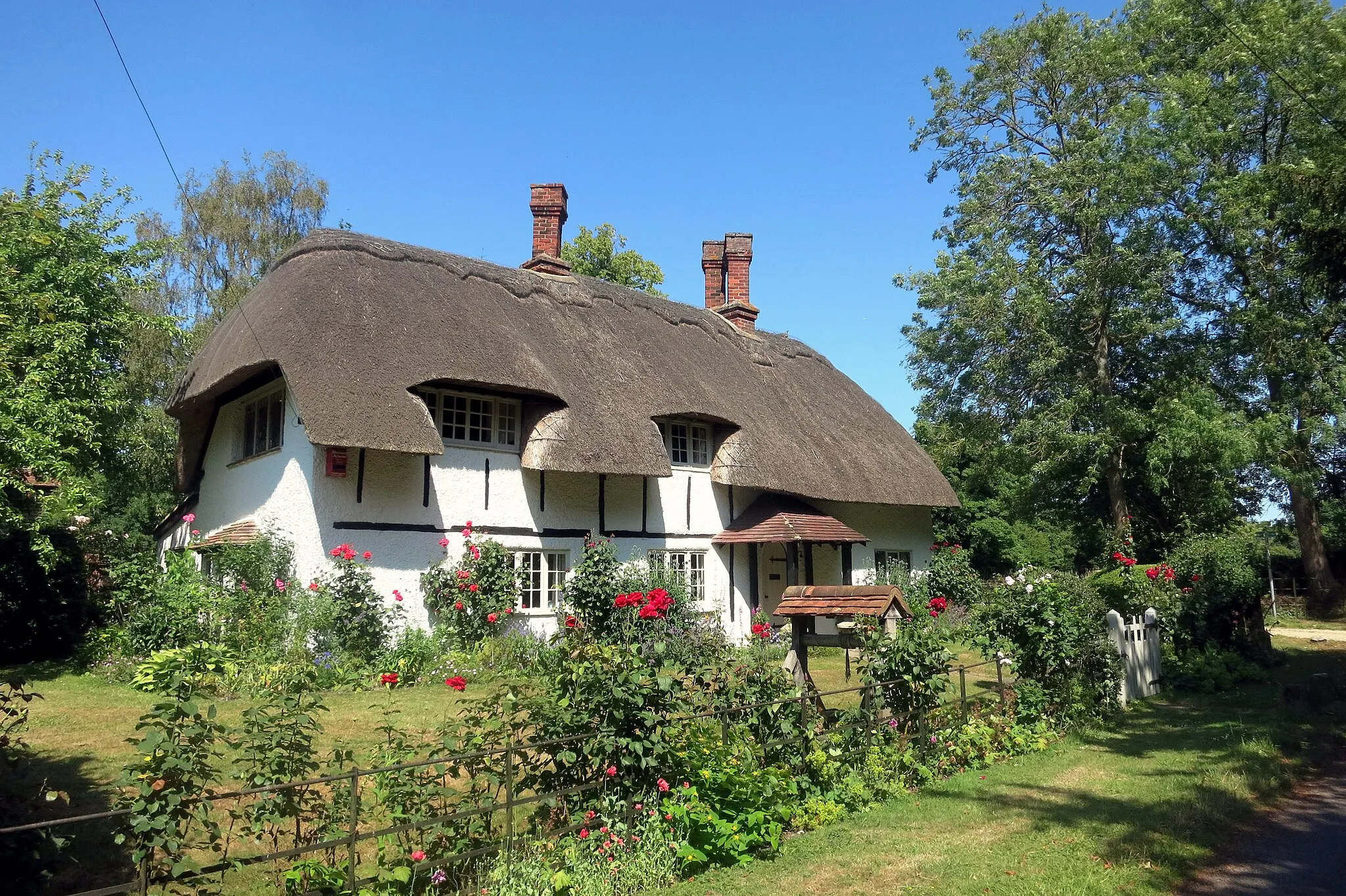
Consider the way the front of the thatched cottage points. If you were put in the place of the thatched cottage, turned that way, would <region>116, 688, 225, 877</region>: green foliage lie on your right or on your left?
on your right

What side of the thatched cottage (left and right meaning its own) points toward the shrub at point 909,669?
front

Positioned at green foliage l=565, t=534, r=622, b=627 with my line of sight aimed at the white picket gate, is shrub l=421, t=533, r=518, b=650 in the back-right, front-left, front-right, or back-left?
back-right

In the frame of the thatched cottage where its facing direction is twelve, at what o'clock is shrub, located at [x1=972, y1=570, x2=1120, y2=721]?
The shrub is roughly at 12 o'clock from the thatched cottage.

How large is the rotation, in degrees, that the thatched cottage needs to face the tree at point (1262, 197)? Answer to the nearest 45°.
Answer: approximately 45° to its left

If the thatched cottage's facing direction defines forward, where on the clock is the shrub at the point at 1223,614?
The shrub is roughly at 11 o'clock from the thatched cottage.

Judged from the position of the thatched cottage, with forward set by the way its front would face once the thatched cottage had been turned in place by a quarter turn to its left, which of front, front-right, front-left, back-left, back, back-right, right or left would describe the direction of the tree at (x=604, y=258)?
front-left

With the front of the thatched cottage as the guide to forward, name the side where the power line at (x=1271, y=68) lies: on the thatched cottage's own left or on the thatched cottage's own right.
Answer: on the thatched cottage's own left

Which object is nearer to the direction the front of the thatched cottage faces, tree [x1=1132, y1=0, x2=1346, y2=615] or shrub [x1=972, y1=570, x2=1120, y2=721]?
the shrub

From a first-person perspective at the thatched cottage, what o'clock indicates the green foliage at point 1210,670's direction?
The green foliage is roughly at 11 o'clock from the thatched cottage.

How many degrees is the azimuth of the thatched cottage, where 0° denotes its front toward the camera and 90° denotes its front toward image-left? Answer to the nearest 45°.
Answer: approximately 315°

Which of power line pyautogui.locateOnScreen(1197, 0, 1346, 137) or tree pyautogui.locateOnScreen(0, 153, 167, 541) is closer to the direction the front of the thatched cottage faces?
the power line

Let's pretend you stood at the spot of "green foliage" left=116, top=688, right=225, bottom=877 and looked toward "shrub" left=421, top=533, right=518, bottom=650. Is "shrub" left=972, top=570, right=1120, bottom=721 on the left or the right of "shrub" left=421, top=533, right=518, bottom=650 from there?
right

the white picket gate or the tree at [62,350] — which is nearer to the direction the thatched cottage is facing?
the white picket gate

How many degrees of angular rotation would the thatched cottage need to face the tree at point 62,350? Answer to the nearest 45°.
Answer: approximately 135° to its right

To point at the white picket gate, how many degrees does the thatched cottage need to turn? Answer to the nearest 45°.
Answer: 0° — it already faces it
